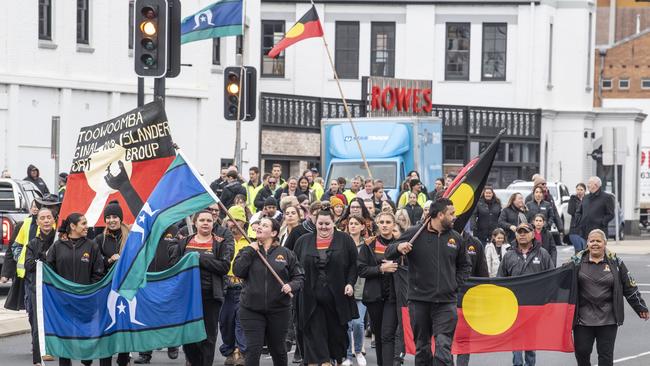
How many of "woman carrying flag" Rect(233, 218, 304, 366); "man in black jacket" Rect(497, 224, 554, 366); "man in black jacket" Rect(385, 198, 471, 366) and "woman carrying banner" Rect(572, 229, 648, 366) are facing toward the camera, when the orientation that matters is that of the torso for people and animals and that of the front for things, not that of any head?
4

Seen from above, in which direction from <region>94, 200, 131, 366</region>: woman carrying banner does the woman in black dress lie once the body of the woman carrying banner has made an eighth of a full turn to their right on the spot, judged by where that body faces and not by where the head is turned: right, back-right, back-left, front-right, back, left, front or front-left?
back-left

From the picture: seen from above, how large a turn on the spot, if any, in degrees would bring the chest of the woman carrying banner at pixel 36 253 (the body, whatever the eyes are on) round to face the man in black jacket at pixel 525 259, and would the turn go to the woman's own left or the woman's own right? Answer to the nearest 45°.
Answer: approximately 90° to the woman's own left

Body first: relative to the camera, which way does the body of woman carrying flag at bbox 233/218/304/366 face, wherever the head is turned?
toward the camera

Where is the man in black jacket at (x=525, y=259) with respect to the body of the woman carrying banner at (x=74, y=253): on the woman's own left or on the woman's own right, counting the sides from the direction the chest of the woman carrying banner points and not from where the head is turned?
on the woman's own left

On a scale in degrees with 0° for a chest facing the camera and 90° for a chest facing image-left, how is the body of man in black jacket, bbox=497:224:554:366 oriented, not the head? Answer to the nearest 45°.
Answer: approximately 0°

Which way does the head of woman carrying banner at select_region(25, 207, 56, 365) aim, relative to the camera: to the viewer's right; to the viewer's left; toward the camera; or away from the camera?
toward the camera

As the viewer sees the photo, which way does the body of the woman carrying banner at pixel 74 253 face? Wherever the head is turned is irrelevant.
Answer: toward the camera

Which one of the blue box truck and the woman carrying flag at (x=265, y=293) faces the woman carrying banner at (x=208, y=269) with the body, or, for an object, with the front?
the blue box truck

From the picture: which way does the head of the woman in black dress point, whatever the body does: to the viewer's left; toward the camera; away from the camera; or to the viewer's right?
toward the camera

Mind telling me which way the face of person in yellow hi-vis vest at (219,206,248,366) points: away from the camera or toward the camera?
toward the camera
